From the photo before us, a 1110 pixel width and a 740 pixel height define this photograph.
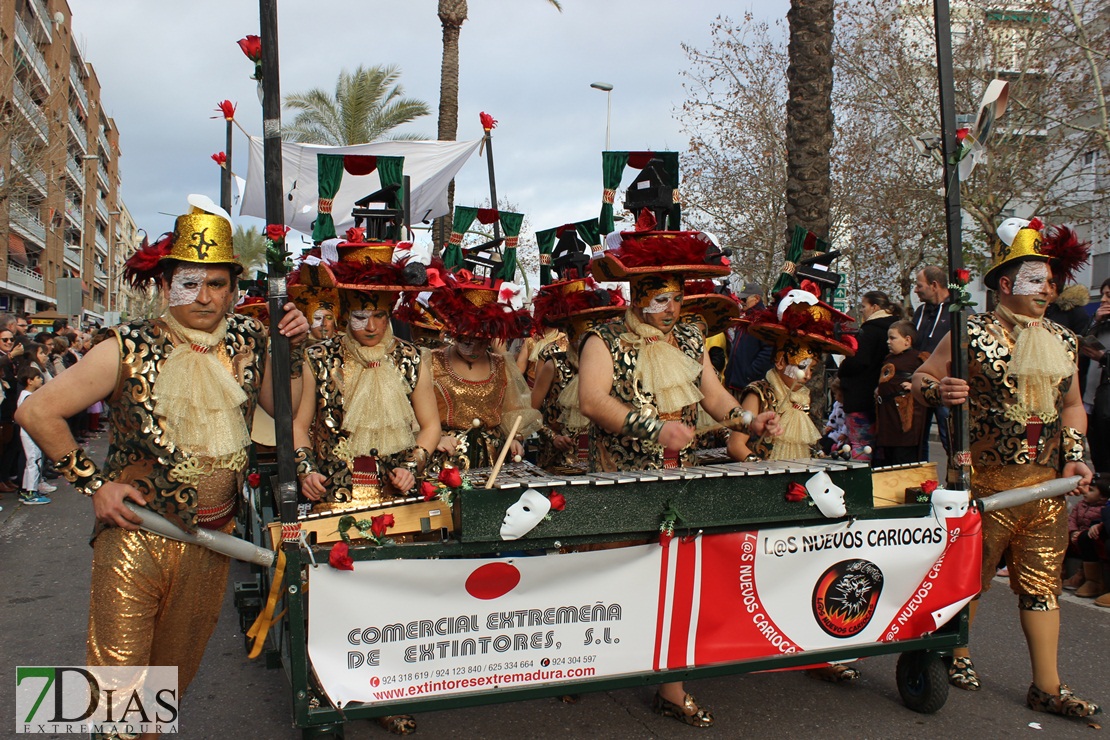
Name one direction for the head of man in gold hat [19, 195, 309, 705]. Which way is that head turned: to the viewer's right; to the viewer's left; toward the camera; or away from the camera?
toward the camera

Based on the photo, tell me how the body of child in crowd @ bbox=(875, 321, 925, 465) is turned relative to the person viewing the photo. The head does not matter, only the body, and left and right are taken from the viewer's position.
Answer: facing the viewer and to the left of the viewer

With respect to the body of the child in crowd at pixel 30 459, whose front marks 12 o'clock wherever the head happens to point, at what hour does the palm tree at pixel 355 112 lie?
The palm tree is roughly at 10 o'clock from the child in crowd.

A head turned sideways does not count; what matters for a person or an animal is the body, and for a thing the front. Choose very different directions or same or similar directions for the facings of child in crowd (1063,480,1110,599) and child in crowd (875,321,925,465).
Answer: same or similar directions

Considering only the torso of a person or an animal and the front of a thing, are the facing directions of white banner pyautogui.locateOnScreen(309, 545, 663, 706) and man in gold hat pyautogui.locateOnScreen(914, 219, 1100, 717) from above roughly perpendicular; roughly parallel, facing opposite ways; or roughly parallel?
roughly parallel

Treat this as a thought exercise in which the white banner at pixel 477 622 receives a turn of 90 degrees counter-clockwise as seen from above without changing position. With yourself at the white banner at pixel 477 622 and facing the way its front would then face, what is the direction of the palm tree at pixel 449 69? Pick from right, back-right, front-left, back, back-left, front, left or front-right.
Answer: left

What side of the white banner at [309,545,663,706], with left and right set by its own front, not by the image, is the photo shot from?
front

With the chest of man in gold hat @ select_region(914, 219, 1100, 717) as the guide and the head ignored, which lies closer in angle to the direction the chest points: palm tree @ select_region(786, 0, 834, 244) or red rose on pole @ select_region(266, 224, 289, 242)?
the red rose on pole

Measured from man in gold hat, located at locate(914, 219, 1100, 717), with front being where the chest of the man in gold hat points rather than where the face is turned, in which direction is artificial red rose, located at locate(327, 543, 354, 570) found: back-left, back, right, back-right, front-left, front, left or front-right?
right

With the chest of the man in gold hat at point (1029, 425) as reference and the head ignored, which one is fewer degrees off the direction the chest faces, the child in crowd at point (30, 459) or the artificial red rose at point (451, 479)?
the artificial red rose

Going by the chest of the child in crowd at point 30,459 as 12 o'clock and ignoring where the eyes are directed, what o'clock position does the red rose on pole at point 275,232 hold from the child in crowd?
The red rose on pole is roughly at 3 o'clock from the child in crowd.

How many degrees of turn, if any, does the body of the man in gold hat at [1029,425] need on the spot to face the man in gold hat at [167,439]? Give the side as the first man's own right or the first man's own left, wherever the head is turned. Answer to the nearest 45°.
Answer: approximately 90° to the first man's own right

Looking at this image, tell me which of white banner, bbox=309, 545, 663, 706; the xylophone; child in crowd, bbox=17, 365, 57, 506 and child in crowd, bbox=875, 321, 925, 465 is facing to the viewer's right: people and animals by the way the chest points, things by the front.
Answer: child in crowd, bbox=17, 365, 57, 506

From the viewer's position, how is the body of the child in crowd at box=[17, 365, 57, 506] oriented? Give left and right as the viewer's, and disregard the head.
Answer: facing to the right of the viewer

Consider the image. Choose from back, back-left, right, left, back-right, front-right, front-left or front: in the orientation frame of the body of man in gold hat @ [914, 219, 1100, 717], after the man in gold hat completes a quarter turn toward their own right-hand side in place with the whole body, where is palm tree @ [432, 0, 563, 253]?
right

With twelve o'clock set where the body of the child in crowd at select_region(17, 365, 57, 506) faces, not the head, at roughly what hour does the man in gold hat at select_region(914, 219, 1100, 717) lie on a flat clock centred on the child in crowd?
The man in gold hat is roughly at 2 o'clock from the child in crowd.

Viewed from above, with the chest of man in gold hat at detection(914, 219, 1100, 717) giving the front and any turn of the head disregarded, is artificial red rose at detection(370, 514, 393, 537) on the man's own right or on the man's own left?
on the man's own right
